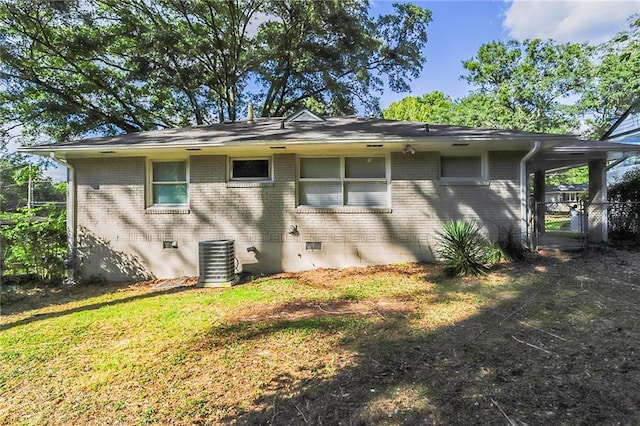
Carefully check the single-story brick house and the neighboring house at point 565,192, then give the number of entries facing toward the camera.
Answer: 1

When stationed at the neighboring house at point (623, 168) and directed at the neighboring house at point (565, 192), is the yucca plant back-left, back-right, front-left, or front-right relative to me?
back-left

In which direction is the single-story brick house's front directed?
away from the camera

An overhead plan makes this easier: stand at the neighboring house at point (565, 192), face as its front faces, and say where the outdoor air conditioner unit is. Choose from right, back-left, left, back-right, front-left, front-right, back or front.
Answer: front

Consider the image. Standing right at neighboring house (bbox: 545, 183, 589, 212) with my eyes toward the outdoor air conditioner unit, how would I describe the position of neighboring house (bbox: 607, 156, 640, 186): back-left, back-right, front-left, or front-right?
front-left

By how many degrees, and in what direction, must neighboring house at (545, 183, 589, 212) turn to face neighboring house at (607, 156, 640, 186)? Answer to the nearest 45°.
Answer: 0° — it already faces it

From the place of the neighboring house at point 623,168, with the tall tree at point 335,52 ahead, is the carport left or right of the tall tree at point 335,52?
left

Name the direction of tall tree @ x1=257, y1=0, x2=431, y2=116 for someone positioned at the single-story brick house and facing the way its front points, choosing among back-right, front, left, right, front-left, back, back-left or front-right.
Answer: front

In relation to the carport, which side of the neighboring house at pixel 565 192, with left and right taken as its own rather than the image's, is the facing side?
front

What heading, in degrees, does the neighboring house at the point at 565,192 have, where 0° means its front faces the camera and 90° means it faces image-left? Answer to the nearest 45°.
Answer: approximately 0°

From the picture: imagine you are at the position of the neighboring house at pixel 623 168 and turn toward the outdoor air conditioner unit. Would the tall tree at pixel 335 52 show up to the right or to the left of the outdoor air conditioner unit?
right

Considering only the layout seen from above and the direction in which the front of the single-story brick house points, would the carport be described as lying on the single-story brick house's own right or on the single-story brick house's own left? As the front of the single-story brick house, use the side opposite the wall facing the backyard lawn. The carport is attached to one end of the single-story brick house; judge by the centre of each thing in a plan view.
on the single-story brick house's own right
